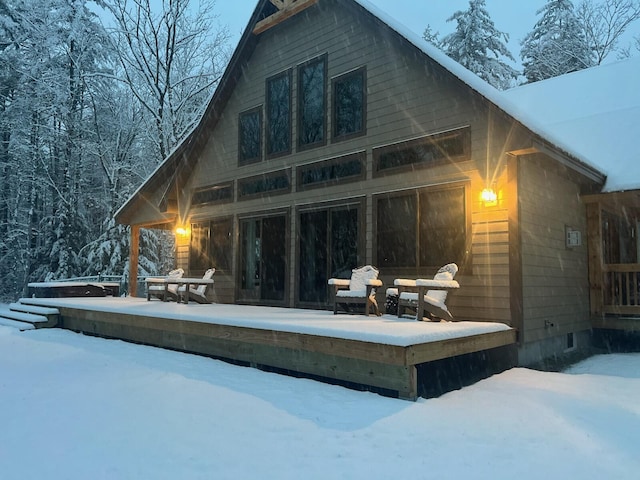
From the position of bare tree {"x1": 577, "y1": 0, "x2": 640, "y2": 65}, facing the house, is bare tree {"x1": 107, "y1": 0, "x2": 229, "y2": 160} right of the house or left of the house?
right

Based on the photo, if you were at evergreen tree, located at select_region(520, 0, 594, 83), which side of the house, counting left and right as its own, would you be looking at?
back

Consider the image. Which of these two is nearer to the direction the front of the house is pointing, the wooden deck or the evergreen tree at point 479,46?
the wooden deck

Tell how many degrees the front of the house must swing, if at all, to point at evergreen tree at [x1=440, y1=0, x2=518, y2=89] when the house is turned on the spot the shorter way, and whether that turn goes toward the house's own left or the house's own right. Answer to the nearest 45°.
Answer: approximately 135° to the house's own right

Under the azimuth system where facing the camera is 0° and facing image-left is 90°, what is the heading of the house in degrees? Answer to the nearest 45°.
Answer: approximately 45°

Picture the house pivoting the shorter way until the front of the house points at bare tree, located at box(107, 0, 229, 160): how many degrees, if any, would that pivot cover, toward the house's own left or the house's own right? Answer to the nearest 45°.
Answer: approximately 90° to the house's own right

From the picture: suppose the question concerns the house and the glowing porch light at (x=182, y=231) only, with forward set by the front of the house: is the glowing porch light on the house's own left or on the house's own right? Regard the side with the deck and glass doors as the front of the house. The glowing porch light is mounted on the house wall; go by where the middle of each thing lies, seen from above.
on the house's own right

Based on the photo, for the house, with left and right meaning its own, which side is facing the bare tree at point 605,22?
back
